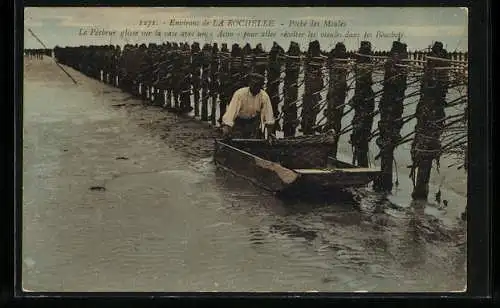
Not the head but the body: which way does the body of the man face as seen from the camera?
toward the camera

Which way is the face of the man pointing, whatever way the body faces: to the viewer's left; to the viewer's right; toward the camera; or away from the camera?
toward the camera
